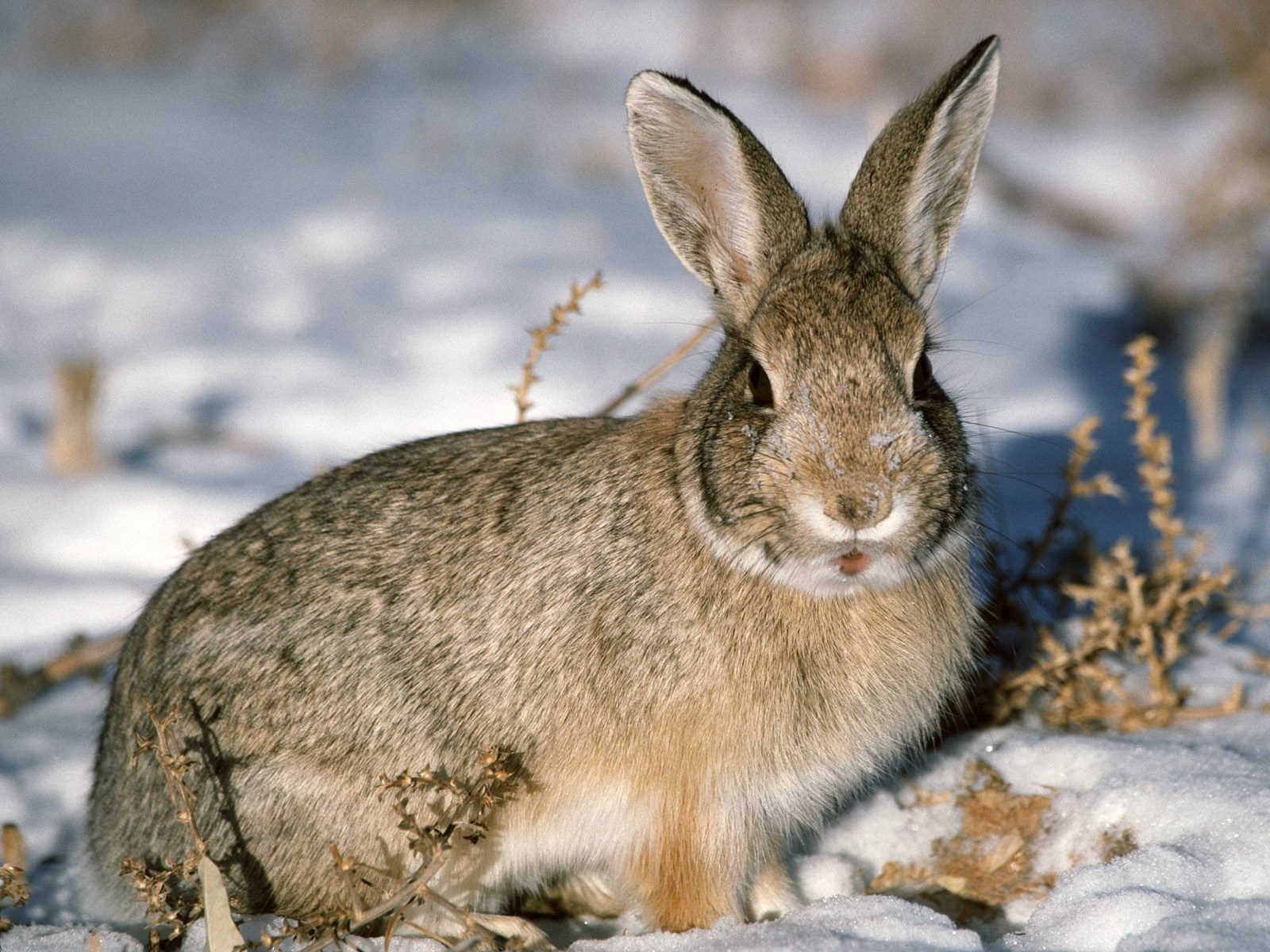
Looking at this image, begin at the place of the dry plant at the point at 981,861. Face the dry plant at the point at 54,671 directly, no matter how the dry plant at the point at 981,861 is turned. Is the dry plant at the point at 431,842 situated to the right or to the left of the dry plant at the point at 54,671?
left

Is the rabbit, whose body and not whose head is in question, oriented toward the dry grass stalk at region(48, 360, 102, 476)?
no

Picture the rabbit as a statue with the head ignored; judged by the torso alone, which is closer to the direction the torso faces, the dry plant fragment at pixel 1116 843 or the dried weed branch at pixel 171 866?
the dry plant fragment

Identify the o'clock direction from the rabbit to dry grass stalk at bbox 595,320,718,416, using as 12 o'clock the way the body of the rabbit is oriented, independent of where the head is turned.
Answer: The dry grass stalk is roughly at 8 o'clock from the rabbit.

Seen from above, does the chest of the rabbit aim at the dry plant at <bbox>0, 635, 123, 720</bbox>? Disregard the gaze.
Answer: no

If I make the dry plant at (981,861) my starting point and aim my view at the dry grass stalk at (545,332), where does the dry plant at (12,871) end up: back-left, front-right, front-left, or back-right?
front-left

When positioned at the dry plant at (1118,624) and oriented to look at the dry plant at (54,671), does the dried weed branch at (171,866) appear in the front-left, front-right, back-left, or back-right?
front-left

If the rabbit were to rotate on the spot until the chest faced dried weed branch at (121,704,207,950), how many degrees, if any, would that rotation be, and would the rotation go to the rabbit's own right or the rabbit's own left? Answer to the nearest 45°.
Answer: approximately 135° to the rabbit's own right

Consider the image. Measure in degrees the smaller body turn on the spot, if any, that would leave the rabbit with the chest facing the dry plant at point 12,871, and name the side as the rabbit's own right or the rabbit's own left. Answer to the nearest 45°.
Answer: approximately 135° to the rabbit's own right

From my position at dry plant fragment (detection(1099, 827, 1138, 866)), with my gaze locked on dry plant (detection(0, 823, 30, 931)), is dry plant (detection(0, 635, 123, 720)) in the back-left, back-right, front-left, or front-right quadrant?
front-right

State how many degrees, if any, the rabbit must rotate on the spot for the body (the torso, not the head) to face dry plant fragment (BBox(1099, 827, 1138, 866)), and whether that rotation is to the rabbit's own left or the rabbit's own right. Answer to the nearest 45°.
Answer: approximately 45° to the rabbit's own left

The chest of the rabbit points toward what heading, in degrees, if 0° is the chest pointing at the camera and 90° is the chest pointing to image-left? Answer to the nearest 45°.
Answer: approximately 315°

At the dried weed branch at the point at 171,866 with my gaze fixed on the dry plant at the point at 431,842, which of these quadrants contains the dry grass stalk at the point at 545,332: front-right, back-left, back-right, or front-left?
front-left
